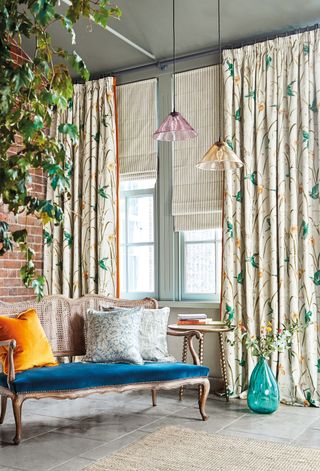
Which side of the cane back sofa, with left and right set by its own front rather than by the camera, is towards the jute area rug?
front

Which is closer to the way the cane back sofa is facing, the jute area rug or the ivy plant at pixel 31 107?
the jute area rug

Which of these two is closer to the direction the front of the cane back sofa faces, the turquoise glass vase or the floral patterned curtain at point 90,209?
the turquoise glass vase

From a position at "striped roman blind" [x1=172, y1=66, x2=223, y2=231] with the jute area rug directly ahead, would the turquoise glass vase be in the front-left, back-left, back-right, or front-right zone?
front-left

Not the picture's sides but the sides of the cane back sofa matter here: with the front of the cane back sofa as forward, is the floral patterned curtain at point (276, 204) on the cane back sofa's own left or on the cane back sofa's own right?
on the cane back sofa's own left

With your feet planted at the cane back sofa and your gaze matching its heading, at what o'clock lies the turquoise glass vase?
The turquoise glass vase is roughly at 10 o'clock from the cane back sofa.

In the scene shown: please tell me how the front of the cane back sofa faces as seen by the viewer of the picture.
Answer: facing the viewer and to the right of the viewer

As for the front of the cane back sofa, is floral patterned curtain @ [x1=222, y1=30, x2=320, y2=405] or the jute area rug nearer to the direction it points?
the jute area rug
